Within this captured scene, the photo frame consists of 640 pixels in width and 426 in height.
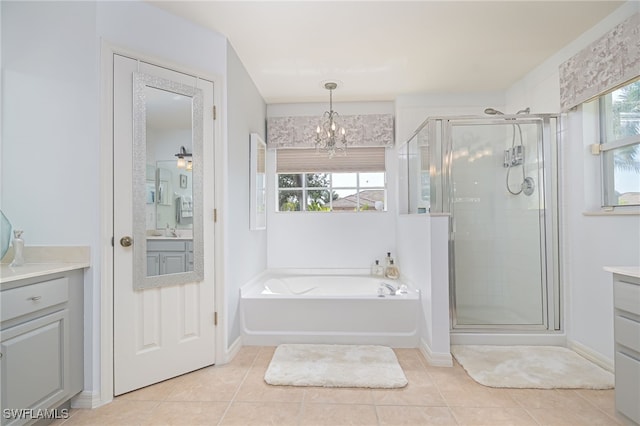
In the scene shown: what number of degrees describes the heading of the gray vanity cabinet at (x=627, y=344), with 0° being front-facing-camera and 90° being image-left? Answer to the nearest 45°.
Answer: approximately 45°

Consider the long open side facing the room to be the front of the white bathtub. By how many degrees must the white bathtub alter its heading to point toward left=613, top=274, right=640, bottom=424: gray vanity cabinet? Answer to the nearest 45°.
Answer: approximately 45° to its left

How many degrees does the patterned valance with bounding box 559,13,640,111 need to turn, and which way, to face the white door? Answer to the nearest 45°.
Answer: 0° — it already faces it

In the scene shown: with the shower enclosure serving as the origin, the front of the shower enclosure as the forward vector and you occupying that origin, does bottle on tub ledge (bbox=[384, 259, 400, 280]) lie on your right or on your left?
on your right

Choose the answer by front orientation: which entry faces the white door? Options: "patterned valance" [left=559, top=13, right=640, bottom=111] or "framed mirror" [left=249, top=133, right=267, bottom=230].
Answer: the patterned valance

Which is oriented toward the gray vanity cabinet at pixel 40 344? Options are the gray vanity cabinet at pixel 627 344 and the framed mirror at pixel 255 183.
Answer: the gray vanity cabinet at pixel 627 344

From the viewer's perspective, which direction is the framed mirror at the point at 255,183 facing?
to the viewer's right

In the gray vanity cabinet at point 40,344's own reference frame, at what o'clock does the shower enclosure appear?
The shower enclosure is roughly at 11 o'clock from the gray vanity cabinet.
